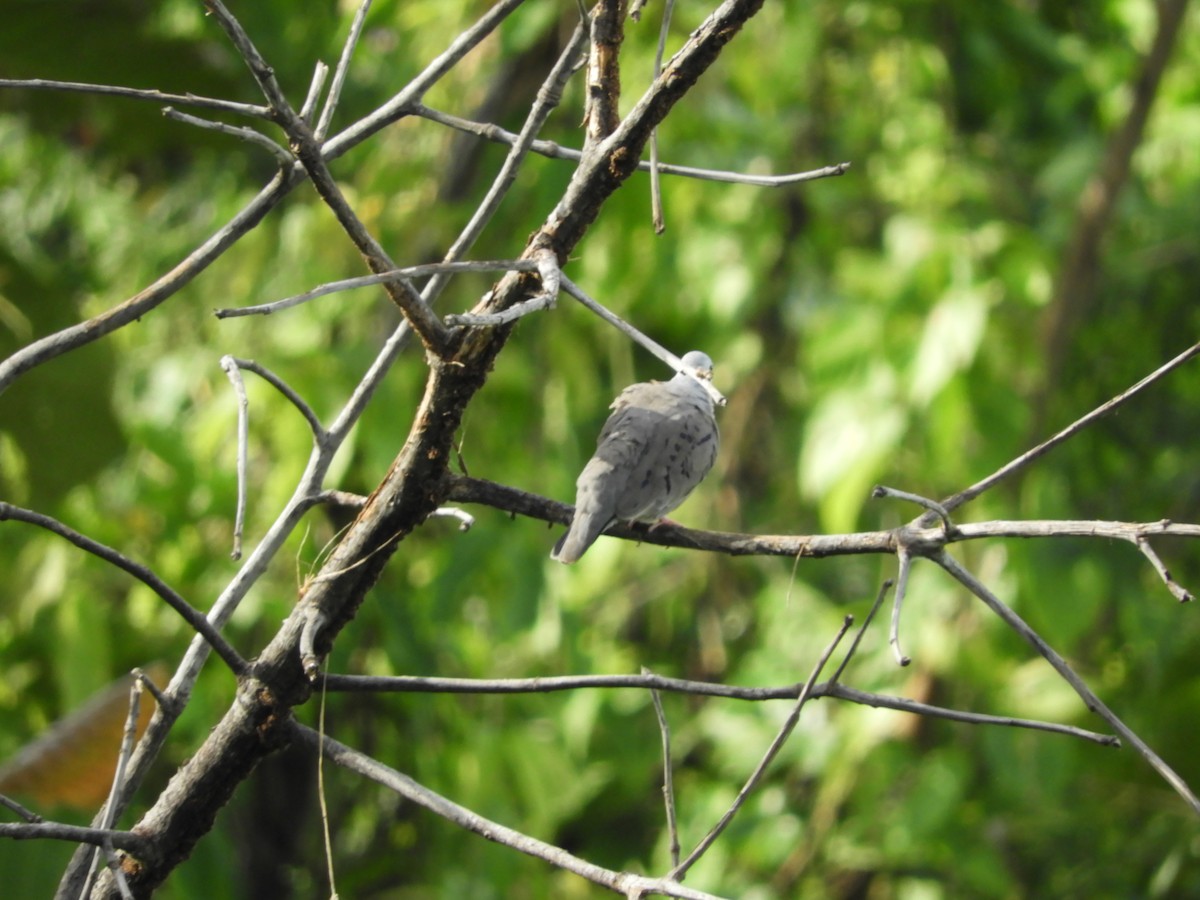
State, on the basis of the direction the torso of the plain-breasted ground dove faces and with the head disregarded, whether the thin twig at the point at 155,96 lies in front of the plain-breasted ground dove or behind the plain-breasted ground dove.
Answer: behind

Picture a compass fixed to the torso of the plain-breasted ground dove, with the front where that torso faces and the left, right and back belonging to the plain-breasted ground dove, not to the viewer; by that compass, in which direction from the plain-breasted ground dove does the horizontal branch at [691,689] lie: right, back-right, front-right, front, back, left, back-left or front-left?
back-right

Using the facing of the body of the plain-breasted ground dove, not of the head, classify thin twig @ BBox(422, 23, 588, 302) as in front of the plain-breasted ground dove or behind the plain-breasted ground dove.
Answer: behind

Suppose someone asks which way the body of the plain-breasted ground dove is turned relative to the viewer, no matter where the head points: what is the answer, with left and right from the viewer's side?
facing away from the viewer and to the right of the viewer

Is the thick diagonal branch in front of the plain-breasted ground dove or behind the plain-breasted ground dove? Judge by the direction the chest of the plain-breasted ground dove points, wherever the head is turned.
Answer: behind
